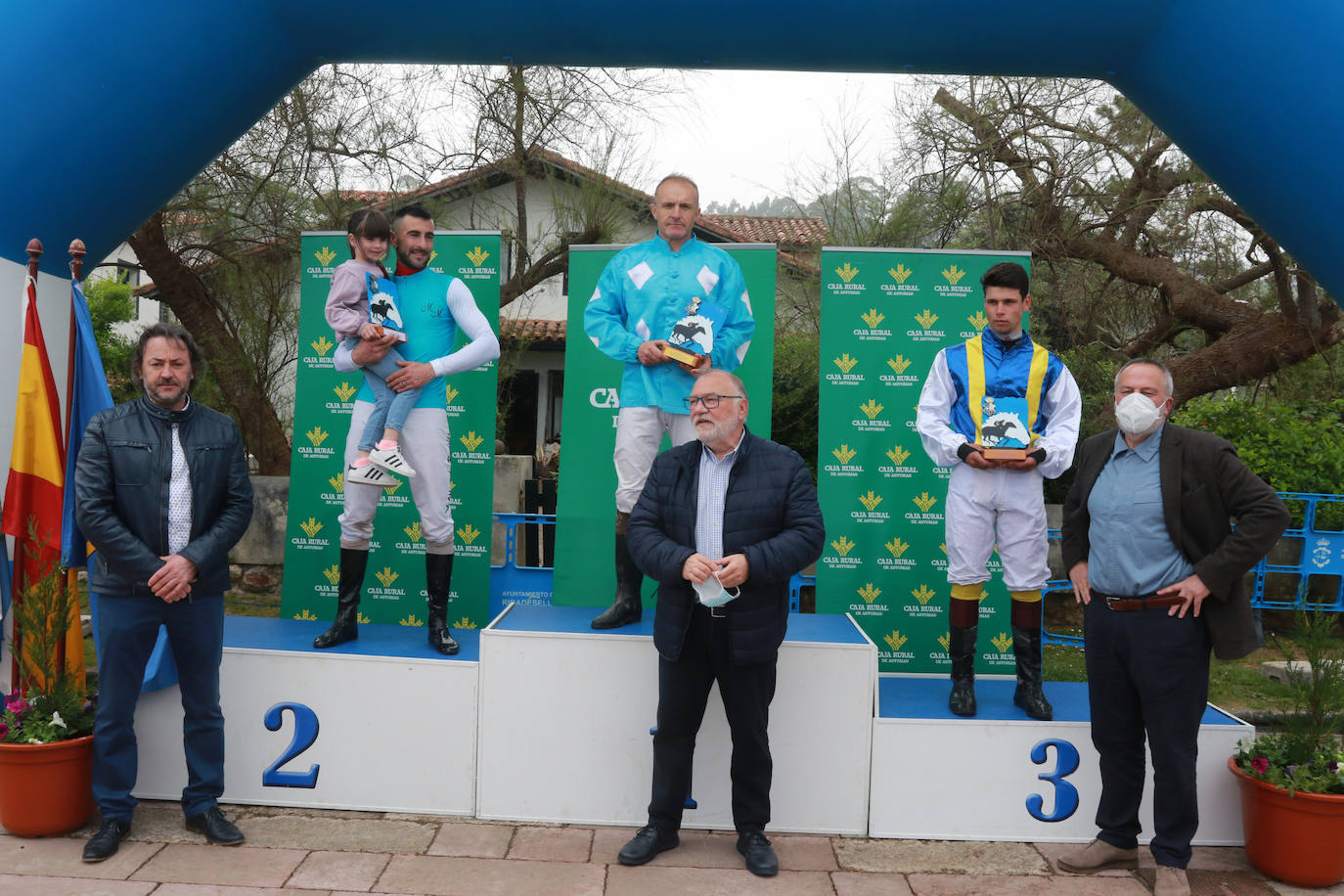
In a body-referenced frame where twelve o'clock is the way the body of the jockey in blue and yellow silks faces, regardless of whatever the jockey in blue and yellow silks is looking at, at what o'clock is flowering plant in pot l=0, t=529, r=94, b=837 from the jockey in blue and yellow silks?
The flowering plant in pot is roughly at 2 o'clock from the jockey in blue and yellow silks.

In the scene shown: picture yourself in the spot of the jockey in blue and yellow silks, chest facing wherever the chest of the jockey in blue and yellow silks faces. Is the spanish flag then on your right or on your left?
on your right

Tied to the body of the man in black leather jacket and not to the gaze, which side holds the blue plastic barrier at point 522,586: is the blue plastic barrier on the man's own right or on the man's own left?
on the man's own left

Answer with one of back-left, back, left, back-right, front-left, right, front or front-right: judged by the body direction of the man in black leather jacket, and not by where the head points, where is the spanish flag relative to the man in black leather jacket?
back-right

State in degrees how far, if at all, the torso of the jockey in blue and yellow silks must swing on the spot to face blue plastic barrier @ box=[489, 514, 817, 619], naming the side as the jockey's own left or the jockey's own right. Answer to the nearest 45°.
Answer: approximately 135° to the jockey's own right

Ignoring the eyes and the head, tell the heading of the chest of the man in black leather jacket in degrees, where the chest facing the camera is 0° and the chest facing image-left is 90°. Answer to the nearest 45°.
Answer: approximately 0°

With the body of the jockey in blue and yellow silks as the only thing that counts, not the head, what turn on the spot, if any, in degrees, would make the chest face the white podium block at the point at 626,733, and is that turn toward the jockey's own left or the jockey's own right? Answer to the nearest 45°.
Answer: approximately 45° to the jockey's own right

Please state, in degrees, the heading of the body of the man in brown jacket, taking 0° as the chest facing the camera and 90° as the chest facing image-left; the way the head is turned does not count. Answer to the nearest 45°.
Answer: approximately 45°

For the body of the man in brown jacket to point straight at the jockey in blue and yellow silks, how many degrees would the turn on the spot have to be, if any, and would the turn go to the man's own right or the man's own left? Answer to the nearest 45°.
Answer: approximately 90° to the man's own right

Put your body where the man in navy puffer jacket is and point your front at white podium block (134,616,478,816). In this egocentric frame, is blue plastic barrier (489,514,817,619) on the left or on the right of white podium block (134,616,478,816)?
right

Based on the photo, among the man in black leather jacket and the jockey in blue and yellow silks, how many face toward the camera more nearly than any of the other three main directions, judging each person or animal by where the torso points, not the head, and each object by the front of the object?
2

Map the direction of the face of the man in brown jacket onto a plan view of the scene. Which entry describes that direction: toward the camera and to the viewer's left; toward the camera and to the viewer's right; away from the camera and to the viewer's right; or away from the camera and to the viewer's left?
toward the camera and to the viewer's left
